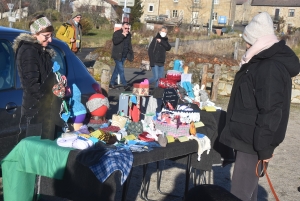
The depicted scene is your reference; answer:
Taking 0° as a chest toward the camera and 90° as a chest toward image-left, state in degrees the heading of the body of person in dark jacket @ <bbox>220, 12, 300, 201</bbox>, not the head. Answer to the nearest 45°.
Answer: approximately 90°

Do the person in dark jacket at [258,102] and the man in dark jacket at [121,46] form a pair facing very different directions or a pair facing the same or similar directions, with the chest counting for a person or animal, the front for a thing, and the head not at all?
very different directions

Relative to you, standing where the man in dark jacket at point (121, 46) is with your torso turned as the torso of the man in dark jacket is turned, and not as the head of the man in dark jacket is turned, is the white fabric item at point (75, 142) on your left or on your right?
on your right

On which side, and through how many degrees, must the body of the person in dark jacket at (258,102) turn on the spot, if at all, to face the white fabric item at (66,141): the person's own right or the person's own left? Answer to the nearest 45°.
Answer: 0° — they already face it

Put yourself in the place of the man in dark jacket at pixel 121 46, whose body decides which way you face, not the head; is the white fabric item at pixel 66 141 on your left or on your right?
on your right

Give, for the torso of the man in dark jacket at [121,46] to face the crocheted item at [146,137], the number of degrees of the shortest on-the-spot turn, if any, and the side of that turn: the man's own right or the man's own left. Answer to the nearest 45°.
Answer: approximately 45° to the man's own right

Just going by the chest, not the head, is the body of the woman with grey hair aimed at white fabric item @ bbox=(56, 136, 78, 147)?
yes
